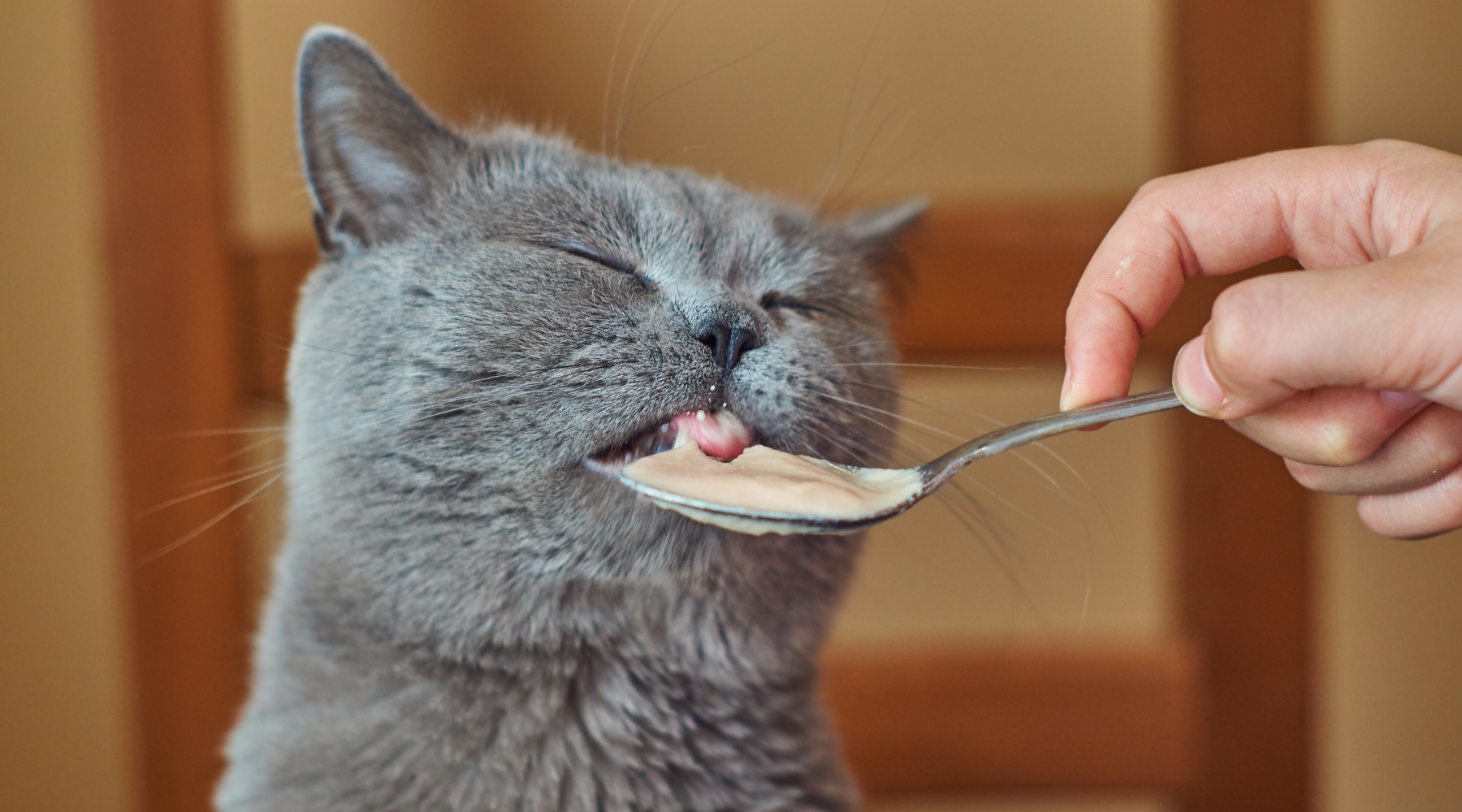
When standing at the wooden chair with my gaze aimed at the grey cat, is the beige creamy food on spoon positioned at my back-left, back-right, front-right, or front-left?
front-left

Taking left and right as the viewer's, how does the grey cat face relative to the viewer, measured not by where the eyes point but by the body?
facing the viewer and to the right of the viewer

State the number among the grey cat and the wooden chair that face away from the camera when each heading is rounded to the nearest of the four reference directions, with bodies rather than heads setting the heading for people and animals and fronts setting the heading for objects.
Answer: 0

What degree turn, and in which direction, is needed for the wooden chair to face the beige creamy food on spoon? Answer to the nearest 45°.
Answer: approximately 45° to its right

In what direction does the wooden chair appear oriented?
toward the camera

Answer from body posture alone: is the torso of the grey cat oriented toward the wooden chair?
no
